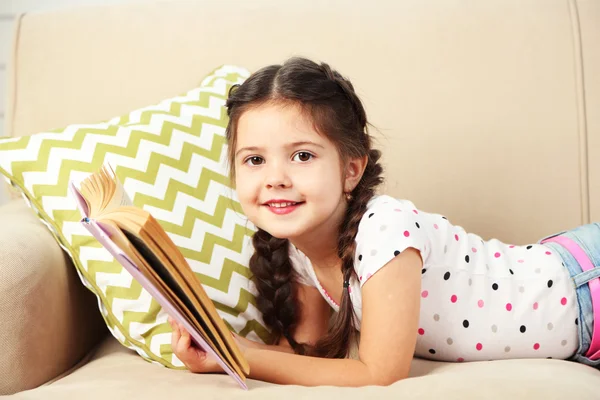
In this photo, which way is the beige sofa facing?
toward the camera
